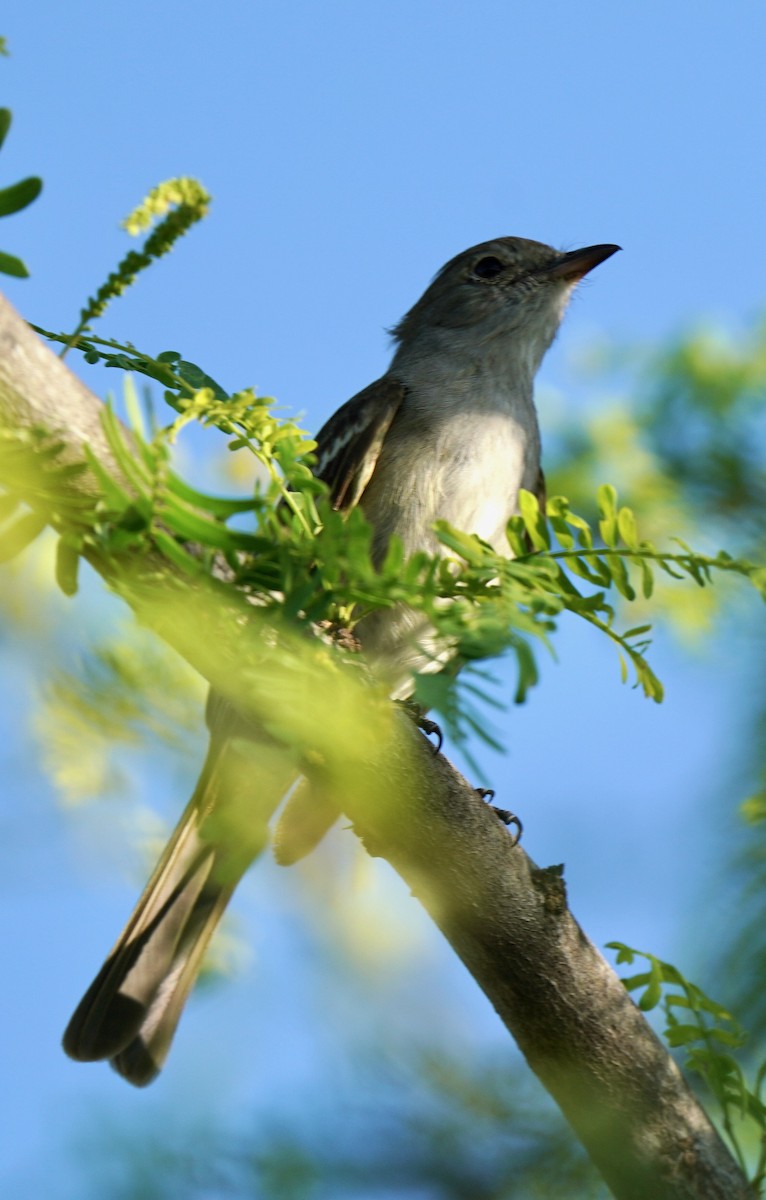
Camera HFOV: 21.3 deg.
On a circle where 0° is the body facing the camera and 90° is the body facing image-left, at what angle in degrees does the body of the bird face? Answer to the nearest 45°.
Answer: approximately 315°

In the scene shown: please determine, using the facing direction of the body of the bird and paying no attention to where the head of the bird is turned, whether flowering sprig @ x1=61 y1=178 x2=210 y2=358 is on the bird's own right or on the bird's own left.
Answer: on the bird's own right
